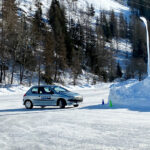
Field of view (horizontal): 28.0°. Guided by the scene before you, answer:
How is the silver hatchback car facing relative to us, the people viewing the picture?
facing the viewer and to the right of the viewer
